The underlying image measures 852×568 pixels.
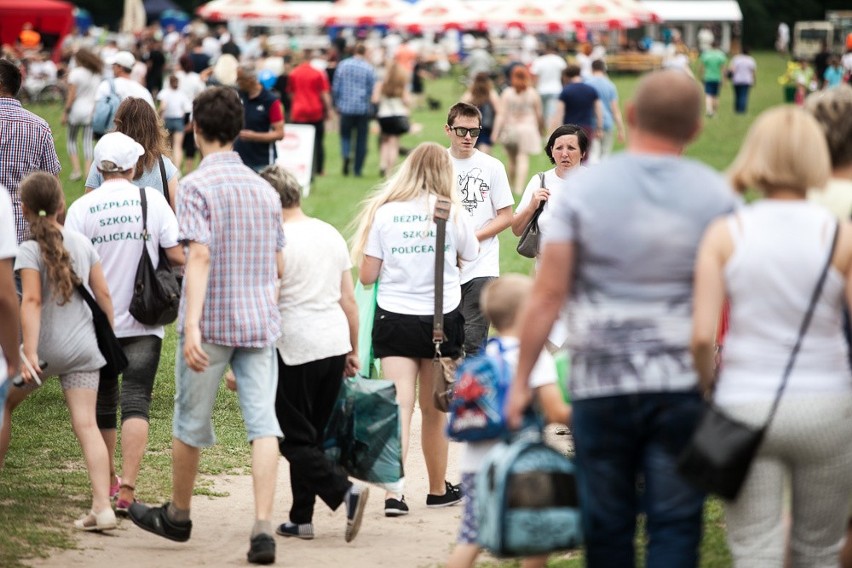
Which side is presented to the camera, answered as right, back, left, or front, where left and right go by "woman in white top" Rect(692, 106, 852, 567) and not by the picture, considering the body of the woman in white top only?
back

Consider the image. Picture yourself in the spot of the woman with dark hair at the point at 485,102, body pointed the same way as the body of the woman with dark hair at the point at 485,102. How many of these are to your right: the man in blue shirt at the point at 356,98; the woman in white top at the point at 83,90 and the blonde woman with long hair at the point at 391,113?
0

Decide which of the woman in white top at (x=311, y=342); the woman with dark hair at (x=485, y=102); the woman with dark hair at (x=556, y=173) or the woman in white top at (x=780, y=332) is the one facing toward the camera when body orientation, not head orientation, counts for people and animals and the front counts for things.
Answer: the woman with dark hair at (x=556, y=173)

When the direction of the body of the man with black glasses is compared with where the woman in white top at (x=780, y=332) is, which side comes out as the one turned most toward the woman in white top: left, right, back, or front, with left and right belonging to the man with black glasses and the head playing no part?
front

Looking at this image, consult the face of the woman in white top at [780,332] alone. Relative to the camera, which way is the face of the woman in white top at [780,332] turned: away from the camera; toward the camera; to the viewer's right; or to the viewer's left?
away from the camera

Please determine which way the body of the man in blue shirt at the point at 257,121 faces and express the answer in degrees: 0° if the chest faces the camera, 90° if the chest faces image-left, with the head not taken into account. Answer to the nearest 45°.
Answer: approximately 45°

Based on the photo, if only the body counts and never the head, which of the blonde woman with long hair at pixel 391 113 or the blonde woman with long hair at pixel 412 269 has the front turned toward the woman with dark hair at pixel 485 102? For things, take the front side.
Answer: the blonde woman with long hair at pixel 412 269

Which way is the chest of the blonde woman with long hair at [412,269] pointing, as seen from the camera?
away from the camera

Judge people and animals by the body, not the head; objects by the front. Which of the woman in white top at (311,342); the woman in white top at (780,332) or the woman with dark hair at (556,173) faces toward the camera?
the woman with dark hair

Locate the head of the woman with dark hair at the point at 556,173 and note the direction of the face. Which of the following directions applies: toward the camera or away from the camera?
toward the camera

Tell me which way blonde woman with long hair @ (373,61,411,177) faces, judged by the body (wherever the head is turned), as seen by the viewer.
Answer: away from the camera

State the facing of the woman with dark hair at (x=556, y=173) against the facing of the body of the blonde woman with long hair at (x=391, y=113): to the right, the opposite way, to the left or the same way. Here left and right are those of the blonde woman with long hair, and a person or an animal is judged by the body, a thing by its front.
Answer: the opposite way

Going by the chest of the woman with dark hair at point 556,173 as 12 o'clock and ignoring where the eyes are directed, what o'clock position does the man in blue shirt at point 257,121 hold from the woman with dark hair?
The man in blue shirt is roughly at 5 o'clock from the woman with dark hair.

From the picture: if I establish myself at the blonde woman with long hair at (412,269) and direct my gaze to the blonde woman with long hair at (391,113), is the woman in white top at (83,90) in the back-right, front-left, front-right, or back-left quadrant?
front-left

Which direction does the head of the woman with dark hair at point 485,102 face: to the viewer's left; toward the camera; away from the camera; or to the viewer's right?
away from the camera

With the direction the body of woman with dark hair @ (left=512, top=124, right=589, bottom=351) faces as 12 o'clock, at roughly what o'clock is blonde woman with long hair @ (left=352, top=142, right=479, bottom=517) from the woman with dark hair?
The blonde woman with long hair is roughly at 1 o'clock from the woman with dark hair.

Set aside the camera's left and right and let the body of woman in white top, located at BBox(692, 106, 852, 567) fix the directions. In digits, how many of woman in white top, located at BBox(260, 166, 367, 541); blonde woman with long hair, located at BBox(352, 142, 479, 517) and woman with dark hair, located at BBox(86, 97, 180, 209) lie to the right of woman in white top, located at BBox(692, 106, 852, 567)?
0

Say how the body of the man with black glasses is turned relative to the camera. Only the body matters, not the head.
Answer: toward the camera

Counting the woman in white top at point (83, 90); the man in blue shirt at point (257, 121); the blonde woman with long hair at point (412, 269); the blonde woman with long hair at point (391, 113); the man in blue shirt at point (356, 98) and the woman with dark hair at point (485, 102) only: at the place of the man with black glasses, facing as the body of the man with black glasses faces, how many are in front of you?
1

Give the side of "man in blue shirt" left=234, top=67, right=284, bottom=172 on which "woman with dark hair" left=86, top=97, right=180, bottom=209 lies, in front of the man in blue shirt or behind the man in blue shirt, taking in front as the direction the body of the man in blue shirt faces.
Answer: in front

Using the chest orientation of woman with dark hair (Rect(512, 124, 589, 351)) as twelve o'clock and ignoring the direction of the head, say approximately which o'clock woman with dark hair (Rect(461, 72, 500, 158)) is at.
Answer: woman with dark hair (Rect(461, 72, 500, 158)) is roughly at 6 o'clock from woman with dark hair (Rect(512, 124, 589, 351)).
